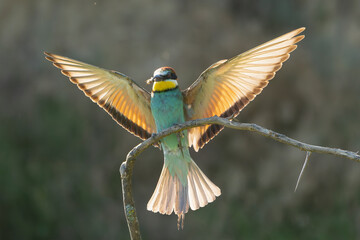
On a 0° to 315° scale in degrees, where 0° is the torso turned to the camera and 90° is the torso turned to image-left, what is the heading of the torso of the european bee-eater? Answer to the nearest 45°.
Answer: approximately 0°
